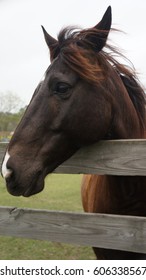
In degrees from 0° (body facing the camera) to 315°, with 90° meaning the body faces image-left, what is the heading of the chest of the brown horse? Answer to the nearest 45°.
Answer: approximately 90°
